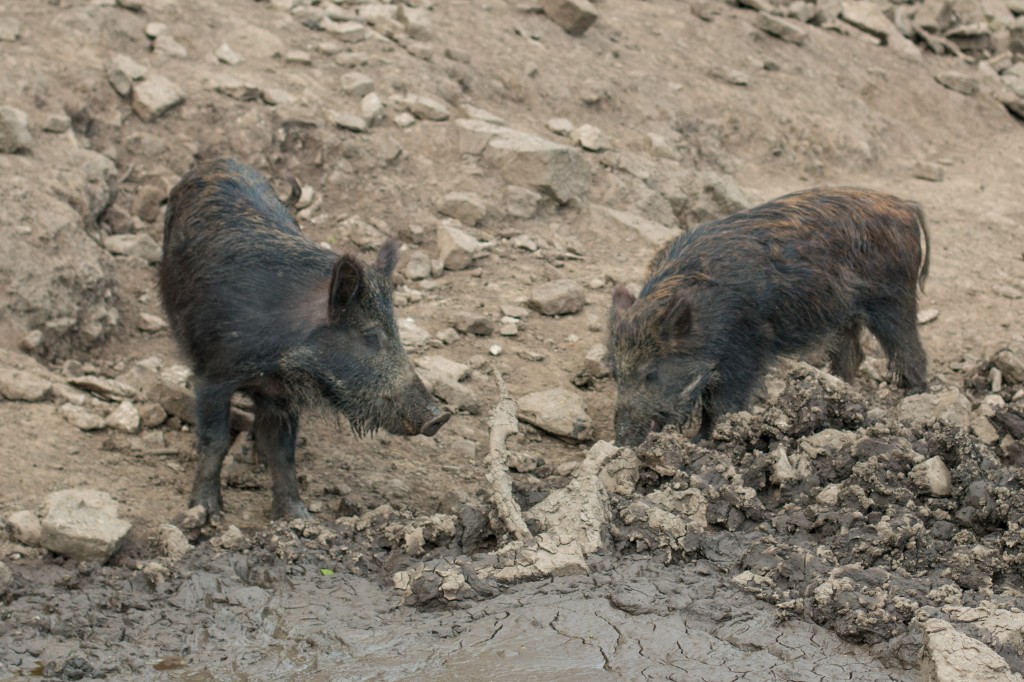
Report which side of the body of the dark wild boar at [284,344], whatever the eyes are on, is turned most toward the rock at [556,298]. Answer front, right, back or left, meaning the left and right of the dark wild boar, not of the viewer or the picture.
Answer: left

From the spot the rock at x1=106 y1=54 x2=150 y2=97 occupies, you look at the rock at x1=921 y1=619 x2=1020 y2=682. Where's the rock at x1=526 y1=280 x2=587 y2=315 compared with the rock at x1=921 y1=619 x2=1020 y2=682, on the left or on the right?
left

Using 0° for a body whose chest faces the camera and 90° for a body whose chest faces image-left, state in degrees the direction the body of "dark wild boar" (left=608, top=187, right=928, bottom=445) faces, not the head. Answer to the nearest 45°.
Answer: approximately 45°

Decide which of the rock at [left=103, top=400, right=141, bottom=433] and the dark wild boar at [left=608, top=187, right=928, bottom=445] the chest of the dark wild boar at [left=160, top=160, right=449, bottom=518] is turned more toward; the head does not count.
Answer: the dark wild boar

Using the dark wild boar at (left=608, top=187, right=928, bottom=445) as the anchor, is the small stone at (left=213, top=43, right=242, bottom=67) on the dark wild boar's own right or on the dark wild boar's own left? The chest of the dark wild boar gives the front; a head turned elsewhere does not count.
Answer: on the dark wild boar's own right

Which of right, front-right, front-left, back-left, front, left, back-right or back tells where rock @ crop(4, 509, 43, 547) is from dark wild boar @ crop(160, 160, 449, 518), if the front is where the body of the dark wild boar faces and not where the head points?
right

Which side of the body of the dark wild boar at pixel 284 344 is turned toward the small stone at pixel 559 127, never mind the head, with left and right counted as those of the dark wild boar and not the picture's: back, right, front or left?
left

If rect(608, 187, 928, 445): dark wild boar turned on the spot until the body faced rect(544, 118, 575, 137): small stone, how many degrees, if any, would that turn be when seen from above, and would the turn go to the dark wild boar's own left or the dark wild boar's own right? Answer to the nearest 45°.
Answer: approximately 90° to the dark wild boar's own right

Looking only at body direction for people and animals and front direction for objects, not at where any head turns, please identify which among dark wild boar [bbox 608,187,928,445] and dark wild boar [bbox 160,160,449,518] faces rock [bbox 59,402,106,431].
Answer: dark wild boar [bbox 608,187,928,445]

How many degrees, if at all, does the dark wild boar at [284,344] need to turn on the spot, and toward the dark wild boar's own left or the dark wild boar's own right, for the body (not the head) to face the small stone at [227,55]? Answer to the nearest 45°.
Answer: approximately 135° to the dark wild boar's own left

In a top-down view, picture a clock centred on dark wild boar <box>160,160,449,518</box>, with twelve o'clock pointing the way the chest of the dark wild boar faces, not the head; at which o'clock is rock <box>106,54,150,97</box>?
The rock is roughly at 7 o'clock from the dark wild boar.

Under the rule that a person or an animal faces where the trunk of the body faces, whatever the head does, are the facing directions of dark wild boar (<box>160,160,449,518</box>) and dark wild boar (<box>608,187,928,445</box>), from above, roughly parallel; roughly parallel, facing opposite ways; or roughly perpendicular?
roughly perpendicular

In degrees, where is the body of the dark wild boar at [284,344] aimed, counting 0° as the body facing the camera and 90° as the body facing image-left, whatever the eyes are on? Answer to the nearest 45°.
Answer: approximately 315°

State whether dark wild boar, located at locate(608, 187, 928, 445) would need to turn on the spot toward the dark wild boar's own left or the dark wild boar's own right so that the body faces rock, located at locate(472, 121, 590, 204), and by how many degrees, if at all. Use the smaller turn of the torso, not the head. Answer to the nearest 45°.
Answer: approximately 90° to the dark wild boar's own right

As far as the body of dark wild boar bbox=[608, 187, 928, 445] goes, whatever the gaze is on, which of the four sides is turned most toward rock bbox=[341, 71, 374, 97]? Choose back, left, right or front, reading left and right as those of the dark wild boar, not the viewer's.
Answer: right

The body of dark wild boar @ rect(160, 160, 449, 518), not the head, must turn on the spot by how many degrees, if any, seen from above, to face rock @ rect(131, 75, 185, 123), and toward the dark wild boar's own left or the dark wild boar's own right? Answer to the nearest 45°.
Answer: approximately 135° to the dark wild boar's own left
